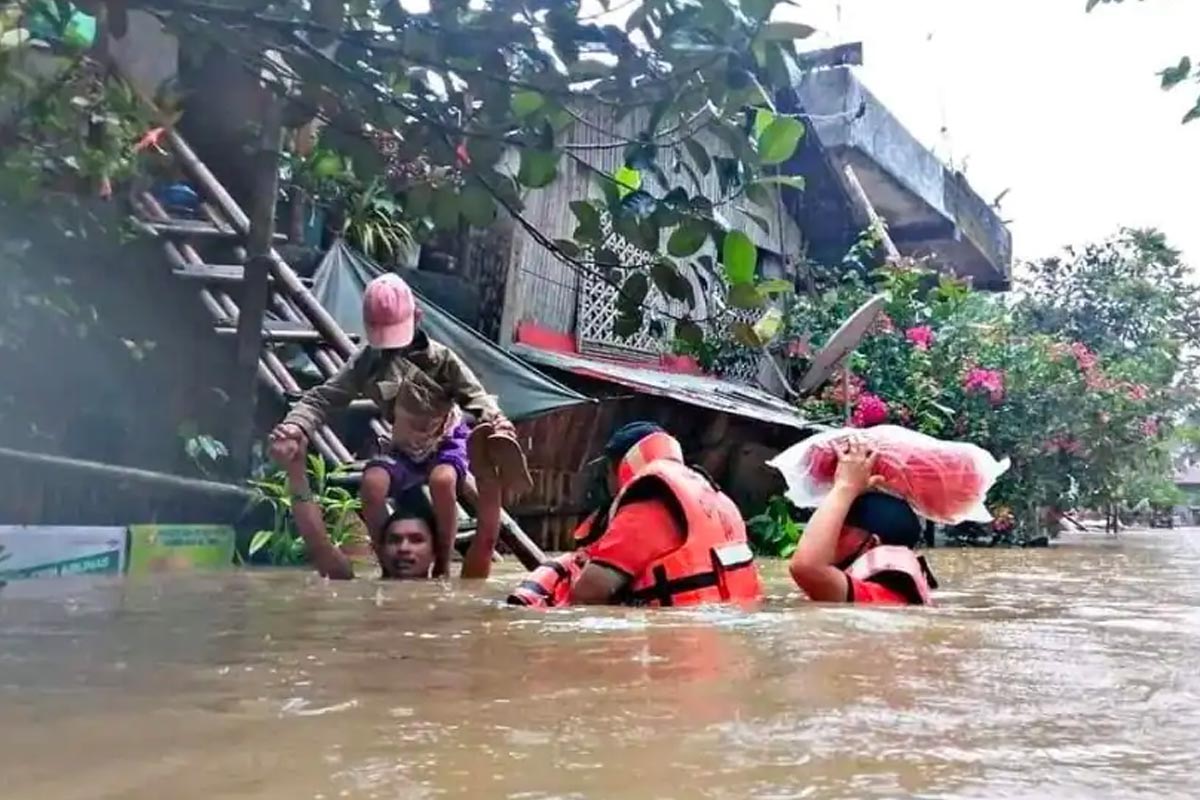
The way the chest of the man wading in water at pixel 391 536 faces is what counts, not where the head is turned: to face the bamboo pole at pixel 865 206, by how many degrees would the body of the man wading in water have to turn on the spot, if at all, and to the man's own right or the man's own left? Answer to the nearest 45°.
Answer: approximately 135° to the man's own left

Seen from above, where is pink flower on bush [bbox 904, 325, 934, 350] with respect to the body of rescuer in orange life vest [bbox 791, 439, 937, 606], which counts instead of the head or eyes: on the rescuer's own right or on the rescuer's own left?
on the rescuer's own right

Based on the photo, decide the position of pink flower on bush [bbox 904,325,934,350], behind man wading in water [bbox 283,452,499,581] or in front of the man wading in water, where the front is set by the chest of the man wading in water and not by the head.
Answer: behind

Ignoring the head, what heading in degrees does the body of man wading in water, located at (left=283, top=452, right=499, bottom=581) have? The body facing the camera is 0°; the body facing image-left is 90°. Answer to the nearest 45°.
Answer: approximately 0°

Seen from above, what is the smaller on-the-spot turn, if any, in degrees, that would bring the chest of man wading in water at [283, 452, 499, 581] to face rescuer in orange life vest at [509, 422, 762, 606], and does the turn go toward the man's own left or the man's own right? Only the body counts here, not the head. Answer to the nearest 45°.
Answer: approximately 45° to the man's own left

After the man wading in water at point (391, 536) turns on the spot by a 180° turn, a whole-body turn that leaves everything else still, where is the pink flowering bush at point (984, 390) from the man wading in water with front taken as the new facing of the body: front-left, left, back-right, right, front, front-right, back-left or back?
front-right

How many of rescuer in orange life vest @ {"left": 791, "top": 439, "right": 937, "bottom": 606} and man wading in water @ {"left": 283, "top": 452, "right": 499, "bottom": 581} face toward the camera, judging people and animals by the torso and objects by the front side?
1

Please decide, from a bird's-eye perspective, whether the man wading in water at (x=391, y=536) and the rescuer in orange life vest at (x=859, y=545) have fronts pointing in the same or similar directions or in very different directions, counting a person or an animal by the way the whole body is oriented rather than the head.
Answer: very different directions

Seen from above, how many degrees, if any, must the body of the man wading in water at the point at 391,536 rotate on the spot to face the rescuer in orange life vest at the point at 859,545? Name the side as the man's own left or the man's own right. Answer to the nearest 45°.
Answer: approximately 45° to the man's own left

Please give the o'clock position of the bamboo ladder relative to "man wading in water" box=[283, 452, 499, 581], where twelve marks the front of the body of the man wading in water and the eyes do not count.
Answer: The bamboo ladder is roughly at 5 o'clock from the man wading in water.

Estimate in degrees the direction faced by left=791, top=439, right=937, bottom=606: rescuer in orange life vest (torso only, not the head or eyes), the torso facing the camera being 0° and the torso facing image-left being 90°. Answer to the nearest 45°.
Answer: approximately 135°
